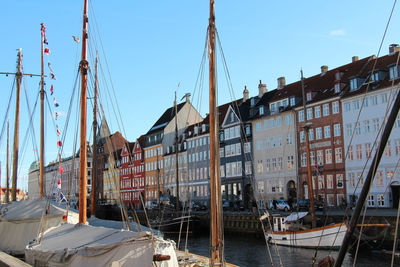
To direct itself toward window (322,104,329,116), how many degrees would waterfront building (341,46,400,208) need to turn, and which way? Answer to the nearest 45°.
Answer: approximately 90° to its right

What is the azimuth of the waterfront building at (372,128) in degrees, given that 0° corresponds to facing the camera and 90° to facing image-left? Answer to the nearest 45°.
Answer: approximately 45°

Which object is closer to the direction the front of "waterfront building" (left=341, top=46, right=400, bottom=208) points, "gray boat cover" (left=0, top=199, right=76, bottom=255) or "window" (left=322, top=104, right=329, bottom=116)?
the gray boat cover

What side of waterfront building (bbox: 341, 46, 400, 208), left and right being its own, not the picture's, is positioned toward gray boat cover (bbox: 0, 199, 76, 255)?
front
